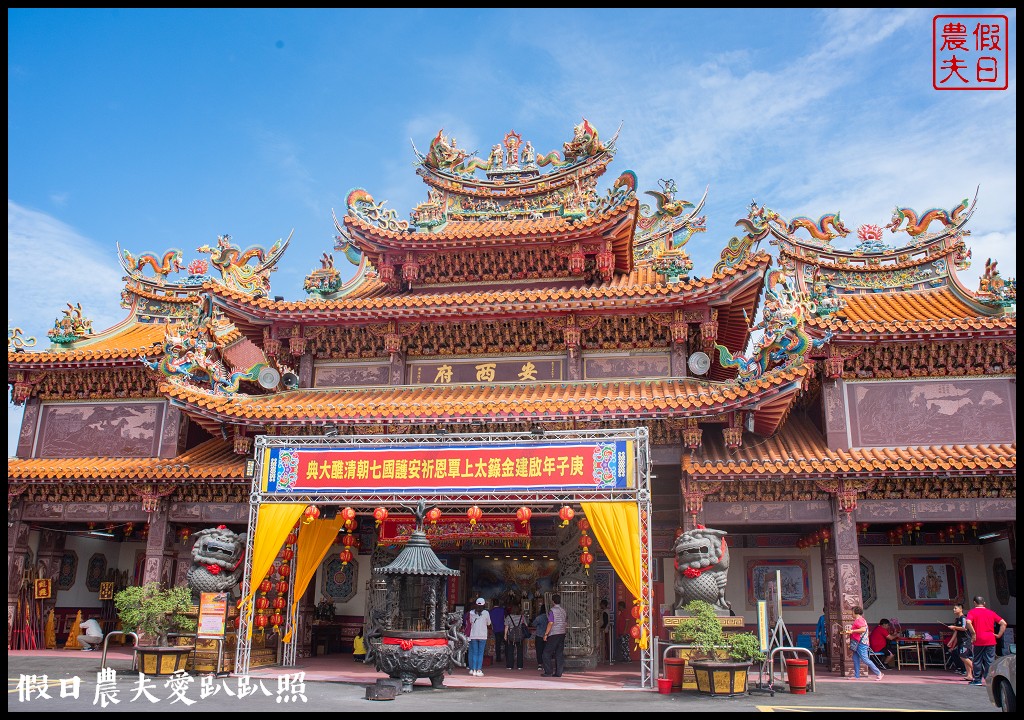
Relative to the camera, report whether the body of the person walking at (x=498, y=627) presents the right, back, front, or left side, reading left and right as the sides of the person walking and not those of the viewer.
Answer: back

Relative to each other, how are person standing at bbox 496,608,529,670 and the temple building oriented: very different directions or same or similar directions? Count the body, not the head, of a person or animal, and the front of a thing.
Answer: very different directions

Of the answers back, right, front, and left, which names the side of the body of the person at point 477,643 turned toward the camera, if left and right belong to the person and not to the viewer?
back

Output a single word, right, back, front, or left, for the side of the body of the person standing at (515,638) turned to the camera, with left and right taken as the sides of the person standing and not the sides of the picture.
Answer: back

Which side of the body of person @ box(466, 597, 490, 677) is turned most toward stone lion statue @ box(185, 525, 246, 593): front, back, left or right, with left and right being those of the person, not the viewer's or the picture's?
left

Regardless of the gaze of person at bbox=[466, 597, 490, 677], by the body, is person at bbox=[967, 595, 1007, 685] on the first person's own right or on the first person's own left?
on the first person's own right

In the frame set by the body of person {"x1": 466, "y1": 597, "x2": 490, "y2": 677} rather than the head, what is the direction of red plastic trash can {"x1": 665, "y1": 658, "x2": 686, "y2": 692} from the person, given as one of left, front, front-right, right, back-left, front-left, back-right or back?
back-right
